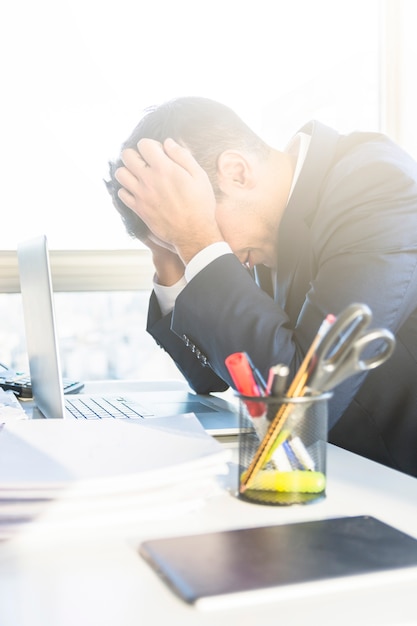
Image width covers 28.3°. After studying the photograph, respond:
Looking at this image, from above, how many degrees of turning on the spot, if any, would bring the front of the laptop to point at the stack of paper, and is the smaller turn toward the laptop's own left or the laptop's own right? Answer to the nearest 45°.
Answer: approximately 90° to the laptop's own right

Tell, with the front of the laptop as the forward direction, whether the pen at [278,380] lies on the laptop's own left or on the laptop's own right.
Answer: on the laptop's own right

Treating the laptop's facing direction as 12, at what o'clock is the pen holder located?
The pen holder is roughly at 2 o'clock from the laptop.

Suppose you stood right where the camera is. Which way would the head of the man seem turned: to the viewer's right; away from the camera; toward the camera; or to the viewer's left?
to the viewer's left

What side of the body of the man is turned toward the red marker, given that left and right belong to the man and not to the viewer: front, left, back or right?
left

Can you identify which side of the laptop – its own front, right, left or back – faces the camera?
right

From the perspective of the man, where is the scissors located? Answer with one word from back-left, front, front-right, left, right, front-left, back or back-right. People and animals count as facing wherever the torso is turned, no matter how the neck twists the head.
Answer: left

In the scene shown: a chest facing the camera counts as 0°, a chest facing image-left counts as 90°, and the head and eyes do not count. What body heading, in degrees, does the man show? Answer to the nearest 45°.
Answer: approximately 90°

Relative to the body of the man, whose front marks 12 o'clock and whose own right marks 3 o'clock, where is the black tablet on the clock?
The black tablet is roughly at 9 o'clock from the man.

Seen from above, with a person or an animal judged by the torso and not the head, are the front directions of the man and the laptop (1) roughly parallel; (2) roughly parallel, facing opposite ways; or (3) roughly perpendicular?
roughly parallel, facing opposite ways

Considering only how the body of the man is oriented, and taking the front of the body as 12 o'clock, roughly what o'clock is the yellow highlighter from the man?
The yellow highlighter is roughly at 9 o'clock from the man.
